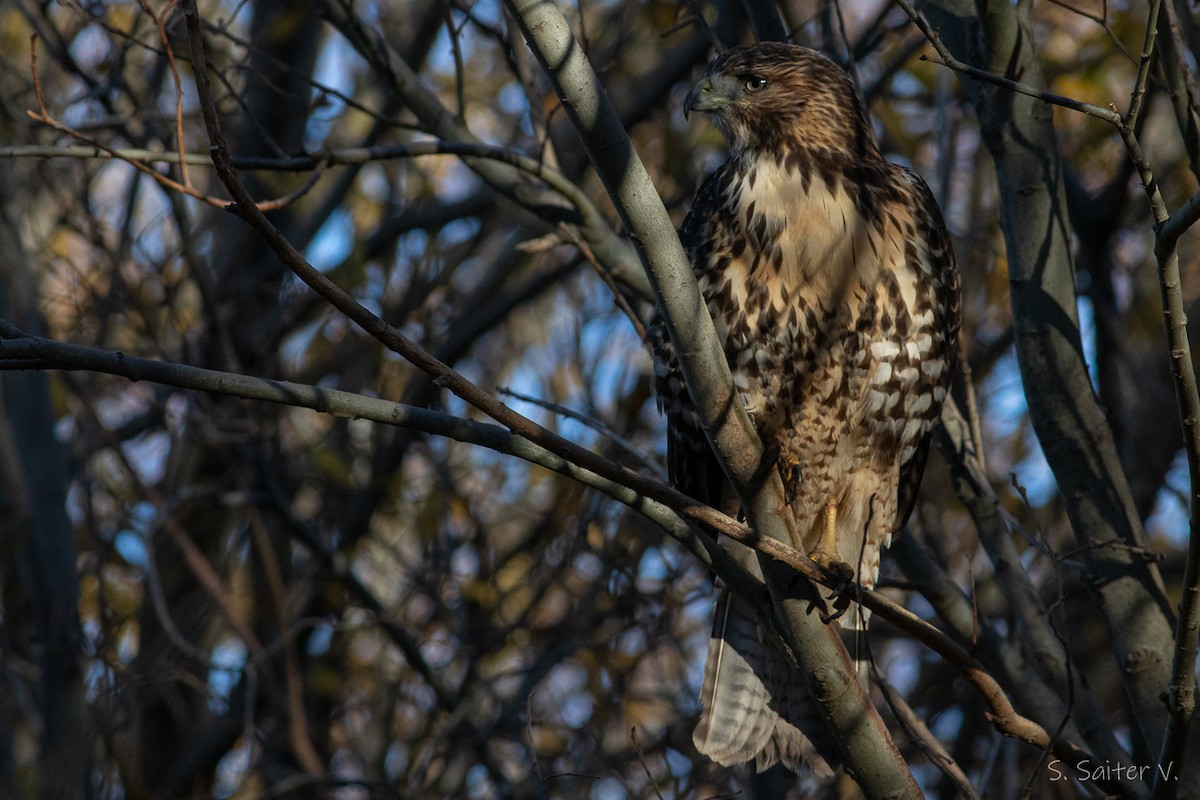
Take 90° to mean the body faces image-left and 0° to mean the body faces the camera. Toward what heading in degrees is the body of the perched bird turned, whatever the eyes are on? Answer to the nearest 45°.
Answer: approximately 0°
